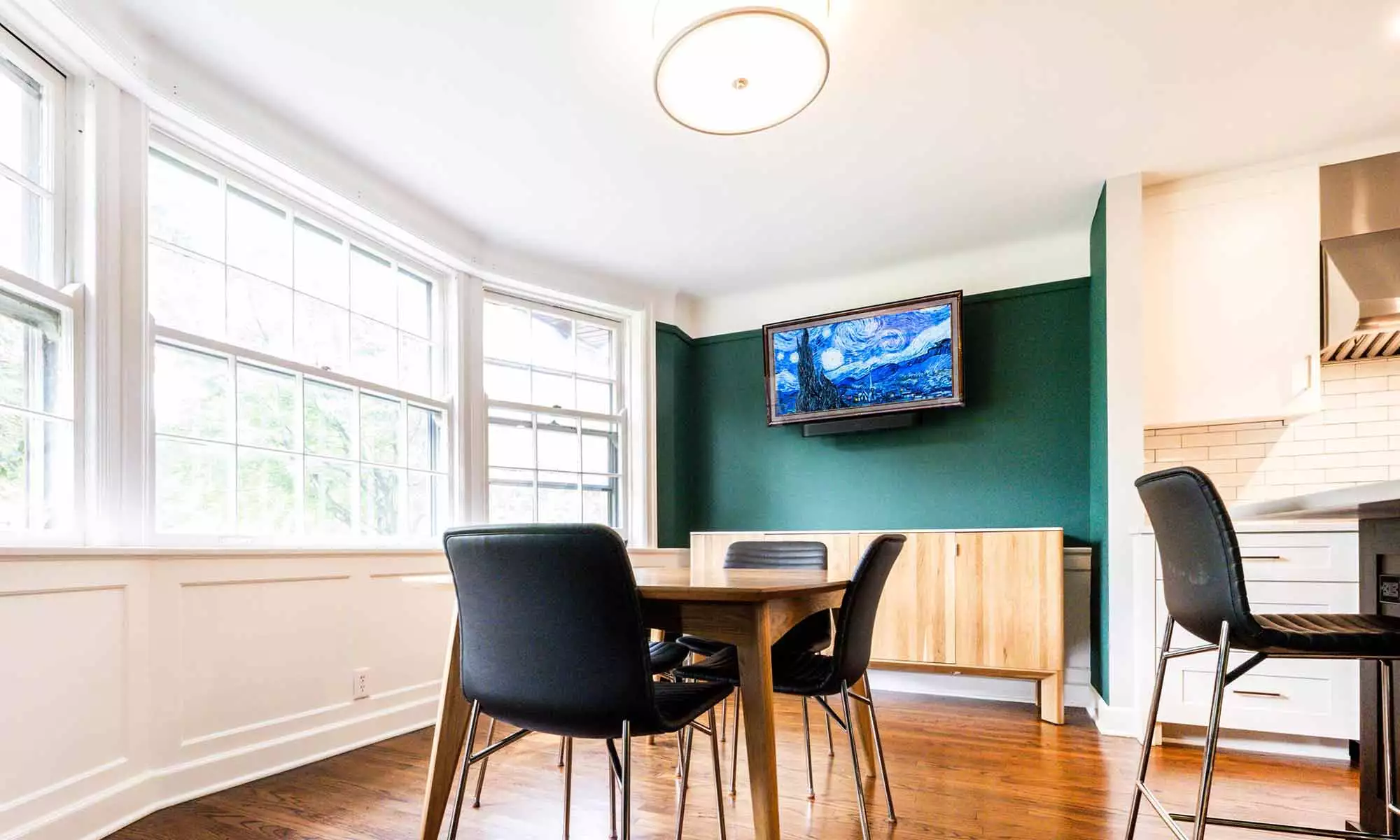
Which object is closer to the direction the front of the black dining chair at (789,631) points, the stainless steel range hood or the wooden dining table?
the wooden dining table

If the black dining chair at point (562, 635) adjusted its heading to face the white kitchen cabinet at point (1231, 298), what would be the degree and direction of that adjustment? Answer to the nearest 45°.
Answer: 0° — it already faces it

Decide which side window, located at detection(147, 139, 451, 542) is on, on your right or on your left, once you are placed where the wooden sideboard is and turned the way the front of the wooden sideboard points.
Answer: on your right

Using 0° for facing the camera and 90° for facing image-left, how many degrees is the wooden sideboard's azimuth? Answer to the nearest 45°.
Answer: approximately 0°

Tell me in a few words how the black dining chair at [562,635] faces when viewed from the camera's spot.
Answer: facing away from the viewer and to the right of the viewer

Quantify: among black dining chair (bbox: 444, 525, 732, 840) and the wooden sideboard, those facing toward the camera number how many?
1

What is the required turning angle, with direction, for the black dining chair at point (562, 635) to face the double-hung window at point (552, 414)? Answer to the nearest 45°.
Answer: approximately 45° to its left

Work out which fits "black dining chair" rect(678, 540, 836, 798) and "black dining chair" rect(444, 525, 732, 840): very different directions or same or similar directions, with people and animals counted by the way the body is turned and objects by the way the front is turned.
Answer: very different directions

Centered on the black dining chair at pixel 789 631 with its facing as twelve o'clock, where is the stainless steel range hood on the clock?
The stainless steel range hood is roughly at 7 o'clock from the black dining chair.

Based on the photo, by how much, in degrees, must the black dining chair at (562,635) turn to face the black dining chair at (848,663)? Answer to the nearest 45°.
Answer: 0° — it already faces it

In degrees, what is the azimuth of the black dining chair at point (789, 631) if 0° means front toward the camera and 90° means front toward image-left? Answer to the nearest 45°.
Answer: approximately 45°
